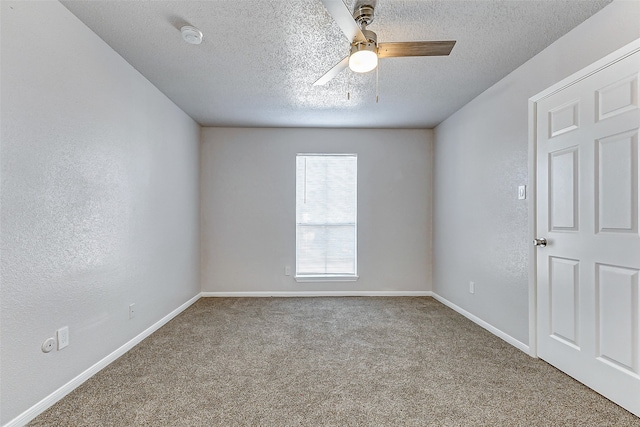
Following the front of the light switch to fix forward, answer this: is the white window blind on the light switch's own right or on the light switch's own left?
on the light switch's own right

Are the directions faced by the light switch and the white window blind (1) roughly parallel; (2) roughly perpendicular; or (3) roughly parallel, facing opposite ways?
roughly perpendicular

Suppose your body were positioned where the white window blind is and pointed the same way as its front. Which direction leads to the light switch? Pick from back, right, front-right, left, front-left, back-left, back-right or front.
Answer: front-left

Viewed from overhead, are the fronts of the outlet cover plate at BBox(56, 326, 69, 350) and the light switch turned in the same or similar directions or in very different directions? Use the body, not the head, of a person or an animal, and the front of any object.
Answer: very different directions

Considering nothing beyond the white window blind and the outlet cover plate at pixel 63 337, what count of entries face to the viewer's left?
0

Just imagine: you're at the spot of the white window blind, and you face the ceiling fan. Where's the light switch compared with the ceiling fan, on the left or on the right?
left

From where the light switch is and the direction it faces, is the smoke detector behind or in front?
in front

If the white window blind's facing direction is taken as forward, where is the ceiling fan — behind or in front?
in front

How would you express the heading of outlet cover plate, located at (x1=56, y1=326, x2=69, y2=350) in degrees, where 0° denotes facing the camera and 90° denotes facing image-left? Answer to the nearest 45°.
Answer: approximately 315°

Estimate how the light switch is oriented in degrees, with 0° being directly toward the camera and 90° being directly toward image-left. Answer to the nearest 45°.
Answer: approximately 45°
